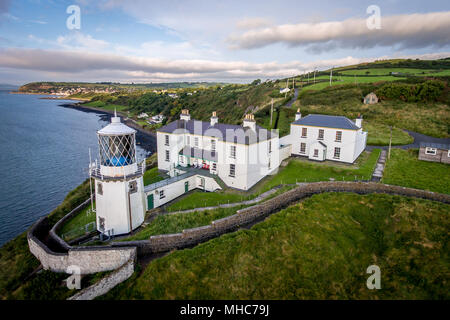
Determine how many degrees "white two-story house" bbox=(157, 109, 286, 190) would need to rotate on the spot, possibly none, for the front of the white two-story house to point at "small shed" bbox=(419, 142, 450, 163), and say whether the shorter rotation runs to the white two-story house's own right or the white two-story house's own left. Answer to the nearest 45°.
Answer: approximately 135° to the white two-story house's own left

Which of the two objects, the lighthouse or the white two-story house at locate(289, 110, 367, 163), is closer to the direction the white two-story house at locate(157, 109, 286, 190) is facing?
the lighthouse

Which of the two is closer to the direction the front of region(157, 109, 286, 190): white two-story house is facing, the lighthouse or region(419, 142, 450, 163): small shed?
the lighthouse

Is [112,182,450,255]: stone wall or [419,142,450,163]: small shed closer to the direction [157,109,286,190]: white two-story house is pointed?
the stone wall

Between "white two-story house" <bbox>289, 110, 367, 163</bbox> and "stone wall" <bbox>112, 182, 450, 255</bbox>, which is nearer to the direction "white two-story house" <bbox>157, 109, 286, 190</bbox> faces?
the stone wall

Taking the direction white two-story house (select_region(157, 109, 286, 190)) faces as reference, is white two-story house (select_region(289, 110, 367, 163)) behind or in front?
behind

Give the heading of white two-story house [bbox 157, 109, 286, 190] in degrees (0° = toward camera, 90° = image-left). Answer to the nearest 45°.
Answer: approximately 45°

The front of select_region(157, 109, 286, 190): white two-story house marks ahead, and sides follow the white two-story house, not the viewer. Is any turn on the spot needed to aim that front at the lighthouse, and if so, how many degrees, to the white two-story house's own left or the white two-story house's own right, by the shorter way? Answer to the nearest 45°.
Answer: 0° — it already faces it
